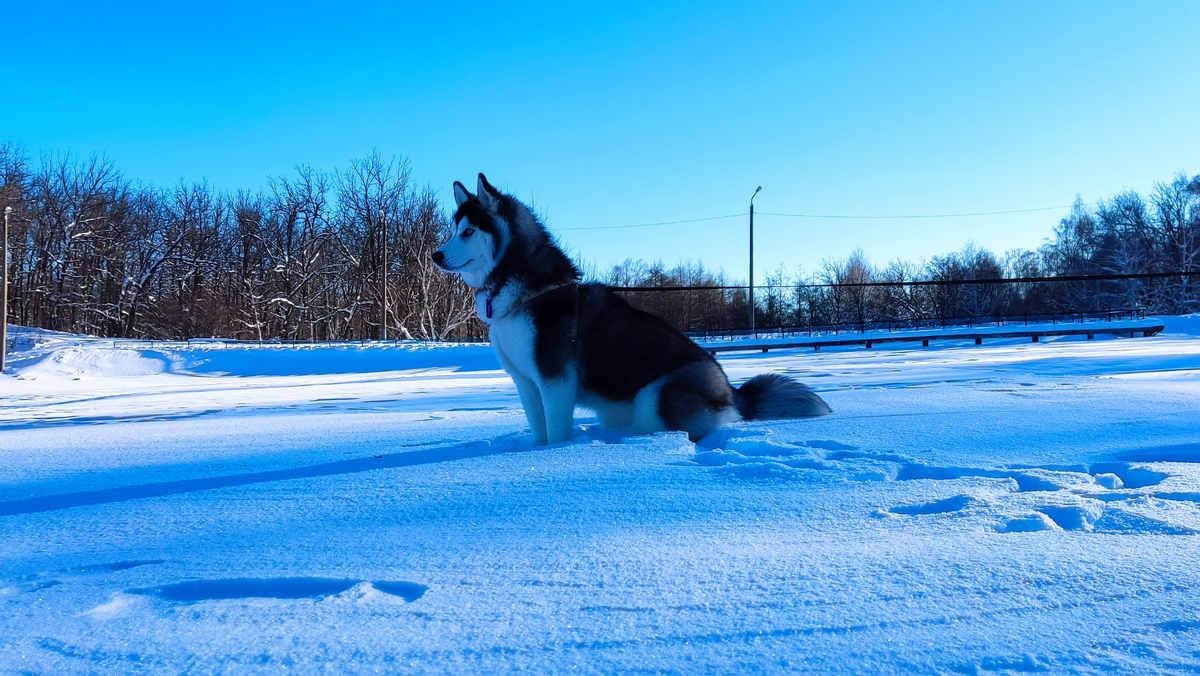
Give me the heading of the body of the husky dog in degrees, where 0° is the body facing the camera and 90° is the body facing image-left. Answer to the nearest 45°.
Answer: approximately 90°

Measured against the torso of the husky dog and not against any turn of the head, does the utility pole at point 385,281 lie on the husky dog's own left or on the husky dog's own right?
on the husky dog's own right
